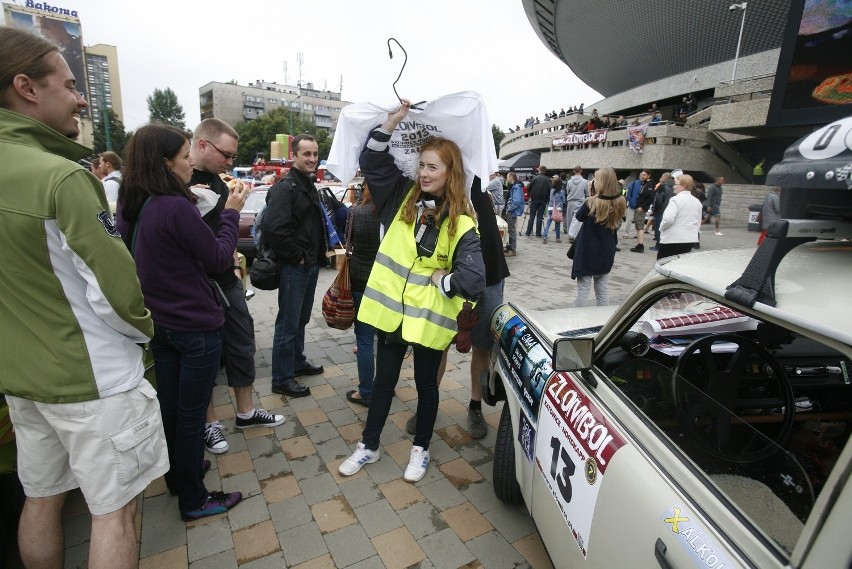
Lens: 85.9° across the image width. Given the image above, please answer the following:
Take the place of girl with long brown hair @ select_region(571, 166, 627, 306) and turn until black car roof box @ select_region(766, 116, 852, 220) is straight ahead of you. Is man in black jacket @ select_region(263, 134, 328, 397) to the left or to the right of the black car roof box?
right

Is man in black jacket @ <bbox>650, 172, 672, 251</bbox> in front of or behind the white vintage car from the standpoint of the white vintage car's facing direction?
in front

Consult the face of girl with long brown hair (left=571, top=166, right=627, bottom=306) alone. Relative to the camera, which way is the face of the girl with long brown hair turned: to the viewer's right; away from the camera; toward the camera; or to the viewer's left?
away from the camera

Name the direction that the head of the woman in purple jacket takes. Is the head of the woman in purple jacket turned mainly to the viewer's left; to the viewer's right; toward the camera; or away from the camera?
to the viewer's right

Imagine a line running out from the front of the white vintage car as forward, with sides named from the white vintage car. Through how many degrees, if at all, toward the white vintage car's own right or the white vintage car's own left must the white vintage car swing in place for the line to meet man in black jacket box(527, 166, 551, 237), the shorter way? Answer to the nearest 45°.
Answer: approximately 45° to the white vintage car's own right

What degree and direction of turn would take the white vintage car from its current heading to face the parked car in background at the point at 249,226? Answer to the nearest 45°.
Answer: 0° — it already faces it

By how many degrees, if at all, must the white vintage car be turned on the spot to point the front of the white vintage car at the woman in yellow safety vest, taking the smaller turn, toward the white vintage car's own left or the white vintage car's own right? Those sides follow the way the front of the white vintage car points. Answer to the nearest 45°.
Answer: approximately 45° to the white vintage car's own left

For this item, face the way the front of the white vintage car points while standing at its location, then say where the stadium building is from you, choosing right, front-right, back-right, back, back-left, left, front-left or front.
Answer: front-right

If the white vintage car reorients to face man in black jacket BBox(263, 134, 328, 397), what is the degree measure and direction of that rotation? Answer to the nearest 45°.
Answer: approximately 45° to its left

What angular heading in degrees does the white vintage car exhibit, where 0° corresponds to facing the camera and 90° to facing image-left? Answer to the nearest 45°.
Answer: approximately 135°

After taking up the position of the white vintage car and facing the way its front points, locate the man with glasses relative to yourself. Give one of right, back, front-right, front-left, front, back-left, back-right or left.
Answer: front-left
